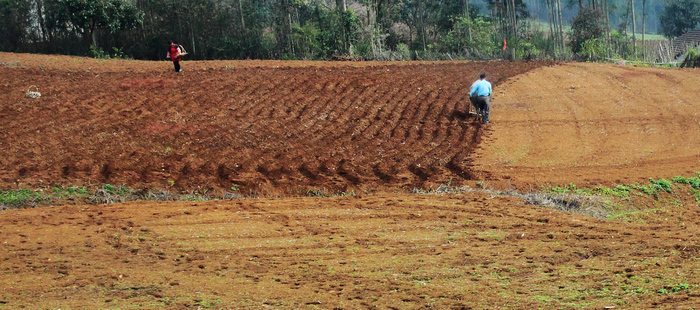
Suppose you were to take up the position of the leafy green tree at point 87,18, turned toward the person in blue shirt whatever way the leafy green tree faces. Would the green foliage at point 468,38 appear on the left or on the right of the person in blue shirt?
left

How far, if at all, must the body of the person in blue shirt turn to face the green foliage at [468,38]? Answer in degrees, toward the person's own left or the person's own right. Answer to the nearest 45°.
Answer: approximately 45° to the person's own right

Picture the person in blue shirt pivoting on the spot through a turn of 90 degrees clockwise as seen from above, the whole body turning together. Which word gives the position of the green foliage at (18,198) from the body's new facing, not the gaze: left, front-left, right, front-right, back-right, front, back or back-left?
back

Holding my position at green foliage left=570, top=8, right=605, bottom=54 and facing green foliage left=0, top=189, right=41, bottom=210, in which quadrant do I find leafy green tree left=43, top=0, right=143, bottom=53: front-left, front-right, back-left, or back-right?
front-right

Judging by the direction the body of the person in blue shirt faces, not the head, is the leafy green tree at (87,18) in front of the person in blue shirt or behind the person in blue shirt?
in front

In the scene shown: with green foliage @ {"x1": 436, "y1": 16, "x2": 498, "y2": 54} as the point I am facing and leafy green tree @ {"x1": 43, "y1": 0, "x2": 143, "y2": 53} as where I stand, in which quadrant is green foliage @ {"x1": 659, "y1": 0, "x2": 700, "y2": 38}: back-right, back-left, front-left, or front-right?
front-left

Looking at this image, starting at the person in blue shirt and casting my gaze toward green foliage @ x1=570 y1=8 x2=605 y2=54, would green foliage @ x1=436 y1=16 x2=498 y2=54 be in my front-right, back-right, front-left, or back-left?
front-left

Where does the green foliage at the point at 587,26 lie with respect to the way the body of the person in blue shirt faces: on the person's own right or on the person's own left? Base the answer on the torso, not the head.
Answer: on the person's own right

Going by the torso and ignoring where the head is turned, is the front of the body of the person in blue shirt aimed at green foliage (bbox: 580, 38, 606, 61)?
no

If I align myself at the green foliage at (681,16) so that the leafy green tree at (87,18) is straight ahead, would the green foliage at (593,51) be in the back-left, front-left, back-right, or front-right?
front-left

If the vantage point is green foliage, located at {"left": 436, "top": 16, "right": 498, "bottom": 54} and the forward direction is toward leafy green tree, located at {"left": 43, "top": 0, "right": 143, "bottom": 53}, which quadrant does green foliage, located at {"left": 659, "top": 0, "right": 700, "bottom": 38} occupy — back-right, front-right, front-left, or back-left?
back-right

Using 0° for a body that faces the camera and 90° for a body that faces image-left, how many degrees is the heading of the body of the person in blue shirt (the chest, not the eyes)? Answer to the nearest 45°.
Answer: approximately 135°
